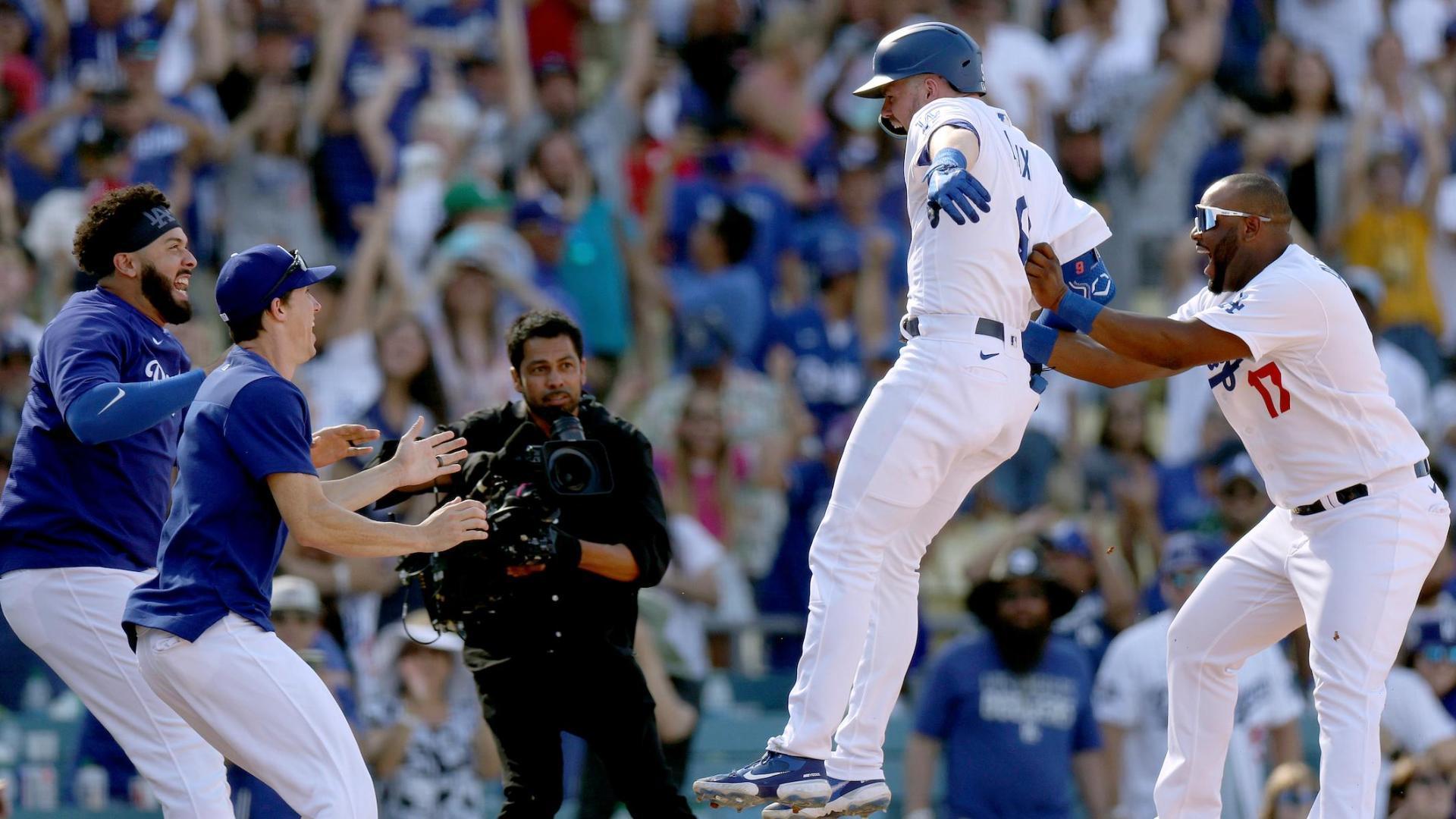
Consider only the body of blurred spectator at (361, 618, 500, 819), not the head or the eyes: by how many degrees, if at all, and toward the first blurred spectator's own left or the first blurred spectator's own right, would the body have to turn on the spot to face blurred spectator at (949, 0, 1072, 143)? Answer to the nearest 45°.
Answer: approximately 135° to the first blurred spectator's own left

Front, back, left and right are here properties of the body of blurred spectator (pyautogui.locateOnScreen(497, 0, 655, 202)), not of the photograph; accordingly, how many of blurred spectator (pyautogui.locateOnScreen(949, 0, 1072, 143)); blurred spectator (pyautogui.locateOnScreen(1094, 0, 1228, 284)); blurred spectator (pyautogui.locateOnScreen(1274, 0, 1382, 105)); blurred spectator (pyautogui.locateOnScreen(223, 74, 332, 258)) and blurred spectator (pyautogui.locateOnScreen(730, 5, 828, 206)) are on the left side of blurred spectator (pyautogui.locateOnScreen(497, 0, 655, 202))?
4

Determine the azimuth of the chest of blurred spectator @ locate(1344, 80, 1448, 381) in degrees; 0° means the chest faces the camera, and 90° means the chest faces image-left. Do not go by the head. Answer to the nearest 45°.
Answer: approximately 0°

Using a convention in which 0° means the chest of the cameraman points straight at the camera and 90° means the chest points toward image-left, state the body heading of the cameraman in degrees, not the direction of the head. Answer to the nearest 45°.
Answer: approximately 0°

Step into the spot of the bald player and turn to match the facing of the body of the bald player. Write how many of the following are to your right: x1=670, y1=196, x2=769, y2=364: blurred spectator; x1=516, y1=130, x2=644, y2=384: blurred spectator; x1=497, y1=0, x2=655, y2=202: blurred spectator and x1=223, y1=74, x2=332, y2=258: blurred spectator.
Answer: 4

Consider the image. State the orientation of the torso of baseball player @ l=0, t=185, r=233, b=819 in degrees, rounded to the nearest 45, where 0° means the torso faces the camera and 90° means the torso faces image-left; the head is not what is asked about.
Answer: approximately 270°

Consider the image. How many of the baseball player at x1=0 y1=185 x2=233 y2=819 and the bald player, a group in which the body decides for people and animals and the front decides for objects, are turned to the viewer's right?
1

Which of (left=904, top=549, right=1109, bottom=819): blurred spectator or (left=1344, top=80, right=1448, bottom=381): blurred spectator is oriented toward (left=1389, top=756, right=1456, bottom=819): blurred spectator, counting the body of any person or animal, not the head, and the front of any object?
(left=1344, top=80, right=1448, bottom=381): blurred spectator

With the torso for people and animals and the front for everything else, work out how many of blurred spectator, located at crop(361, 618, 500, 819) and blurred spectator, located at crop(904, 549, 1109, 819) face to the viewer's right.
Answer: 0

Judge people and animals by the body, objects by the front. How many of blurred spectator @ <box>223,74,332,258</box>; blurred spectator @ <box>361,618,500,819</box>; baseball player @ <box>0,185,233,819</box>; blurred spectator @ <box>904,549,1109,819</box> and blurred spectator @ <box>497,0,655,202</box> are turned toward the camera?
4

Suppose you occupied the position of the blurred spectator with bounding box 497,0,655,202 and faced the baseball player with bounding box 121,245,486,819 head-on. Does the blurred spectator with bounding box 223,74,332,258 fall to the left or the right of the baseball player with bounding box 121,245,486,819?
right

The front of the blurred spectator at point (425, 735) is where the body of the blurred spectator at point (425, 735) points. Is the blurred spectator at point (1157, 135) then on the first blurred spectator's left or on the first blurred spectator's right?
on the first blurred spectator's left

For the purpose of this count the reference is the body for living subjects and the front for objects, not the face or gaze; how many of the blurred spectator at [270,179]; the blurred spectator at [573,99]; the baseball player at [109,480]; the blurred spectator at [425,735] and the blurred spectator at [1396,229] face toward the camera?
4

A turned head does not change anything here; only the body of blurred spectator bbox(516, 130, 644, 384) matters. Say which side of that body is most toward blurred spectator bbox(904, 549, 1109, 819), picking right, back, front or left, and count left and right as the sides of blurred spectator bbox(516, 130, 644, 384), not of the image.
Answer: front
